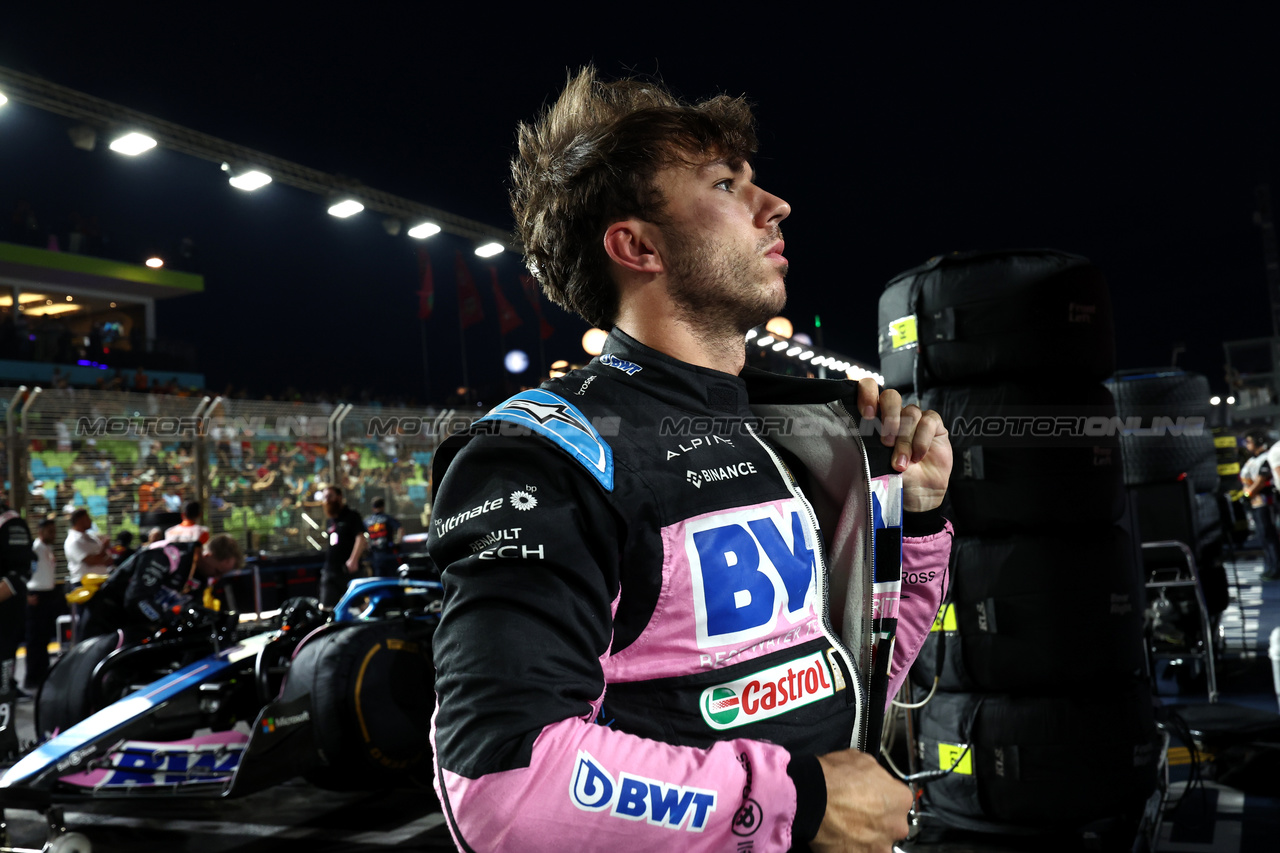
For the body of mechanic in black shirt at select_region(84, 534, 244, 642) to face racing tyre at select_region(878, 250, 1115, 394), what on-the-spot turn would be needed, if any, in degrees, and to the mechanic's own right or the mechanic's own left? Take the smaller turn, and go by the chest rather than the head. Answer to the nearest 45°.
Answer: approximately 45° to the mechanic's own right

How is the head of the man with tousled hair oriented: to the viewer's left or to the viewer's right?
to the viewer's right

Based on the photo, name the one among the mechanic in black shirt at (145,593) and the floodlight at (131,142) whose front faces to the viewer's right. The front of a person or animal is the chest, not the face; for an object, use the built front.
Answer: the mechanic in black shirt

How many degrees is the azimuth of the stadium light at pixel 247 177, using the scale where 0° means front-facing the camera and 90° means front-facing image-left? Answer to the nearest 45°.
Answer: approximately 0°

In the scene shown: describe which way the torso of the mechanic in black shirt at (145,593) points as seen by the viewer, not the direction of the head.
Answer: to the viewer's right
